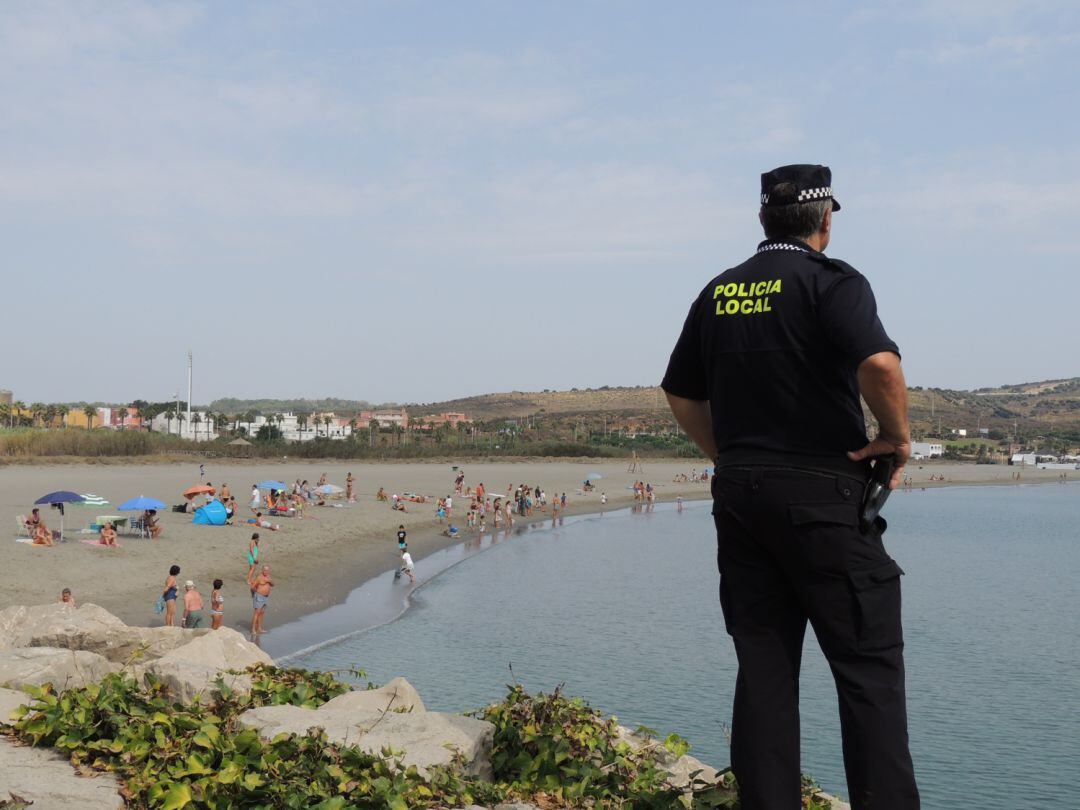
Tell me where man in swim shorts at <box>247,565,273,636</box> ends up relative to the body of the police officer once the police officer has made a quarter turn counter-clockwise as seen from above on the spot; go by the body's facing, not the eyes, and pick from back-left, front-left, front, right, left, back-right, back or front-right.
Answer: front

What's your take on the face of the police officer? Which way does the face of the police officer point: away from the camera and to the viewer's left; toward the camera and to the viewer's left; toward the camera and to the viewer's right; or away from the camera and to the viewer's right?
away from the camera and to the viewer's right

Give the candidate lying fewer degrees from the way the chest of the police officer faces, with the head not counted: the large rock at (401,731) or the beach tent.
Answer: the beach tent

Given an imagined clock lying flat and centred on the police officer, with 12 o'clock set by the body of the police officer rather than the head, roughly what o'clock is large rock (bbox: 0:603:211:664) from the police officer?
The large rock is roughly at 9 o'clock from the police officer.

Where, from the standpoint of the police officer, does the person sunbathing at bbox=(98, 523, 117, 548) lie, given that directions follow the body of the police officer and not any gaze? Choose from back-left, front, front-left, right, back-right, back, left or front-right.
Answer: left

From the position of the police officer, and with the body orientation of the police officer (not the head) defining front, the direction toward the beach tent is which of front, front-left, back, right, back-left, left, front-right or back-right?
left

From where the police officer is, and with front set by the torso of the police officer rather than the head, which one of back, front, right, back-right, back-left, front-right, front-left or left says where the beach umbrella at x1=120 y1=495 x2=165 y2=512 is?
left

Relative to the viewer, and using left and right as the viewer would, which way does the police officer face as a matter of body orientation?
facing away from the viewer and to the right of the viewer

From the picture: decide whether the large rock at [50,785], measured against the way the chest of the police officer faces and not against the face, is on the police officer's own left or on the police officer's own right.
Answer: on the police officer's own left

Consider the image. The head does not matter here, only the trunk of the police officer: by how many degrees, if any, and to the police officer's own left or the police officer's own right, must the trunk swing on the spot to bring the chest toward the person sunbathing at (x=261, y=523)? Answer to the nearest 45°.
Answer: approximately 90° to the police officer's own left

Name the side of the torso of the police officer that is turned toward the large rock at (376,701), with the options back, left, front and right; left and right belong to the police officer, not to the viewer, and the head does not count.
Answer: left
